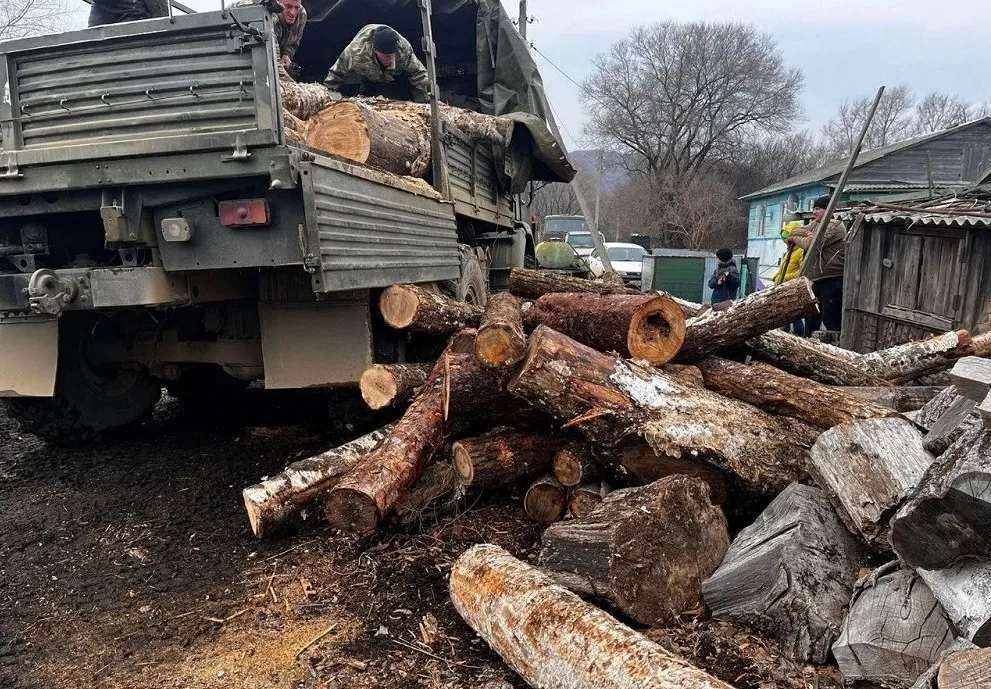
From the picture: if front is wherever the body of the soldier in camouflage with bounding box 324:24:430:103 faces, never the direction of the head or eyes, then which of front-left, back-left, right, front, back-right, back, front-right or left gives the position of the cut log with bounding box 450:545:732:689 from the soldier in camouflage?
front

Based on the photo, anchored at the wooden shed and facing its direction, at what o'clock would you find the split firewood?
The split firewood is roughly at 12 o'clock from the wooden shed.

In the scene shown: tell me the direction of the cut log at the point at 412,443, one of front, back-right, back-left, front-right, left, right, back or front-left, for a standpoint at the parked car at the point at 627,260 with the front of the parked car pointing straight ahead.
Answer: front

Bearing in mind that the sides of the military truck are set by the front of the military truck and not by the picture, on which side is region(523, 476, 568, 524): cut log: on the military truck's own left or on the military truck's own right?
on the military truck's own right

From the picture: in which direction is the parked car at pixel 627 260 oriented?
toward the camera

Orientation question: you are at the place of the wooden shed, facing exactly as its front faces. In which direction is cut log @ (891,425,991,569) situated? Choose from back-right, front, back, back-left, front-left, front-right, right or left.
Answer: front

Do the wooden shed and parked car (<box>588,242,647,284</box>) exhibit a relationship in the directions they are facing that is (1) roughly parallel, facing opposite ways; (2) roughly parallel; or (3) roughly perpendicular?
roughly parallel

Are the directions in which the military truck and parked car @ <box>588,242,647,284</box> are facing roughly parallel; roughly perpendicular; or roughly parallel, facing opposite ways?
roughly parallel, facing opposite ways

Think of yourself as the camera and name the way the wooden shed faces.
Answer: facing the viewer

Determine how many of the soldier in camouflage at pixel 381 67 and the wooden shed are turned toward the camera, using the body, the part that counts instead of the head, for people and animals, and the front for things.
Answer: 2

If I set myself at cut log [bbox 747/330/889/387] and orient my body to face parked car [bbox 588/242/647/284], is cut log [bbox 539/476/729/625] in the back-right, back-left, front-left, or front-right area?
back-left

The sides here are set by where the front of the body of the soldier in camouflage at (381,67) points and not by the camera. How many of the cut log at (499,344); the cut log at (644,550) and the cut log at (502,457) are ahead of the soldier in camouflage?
3

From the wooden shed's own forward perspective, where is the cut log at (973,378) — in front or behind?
in front

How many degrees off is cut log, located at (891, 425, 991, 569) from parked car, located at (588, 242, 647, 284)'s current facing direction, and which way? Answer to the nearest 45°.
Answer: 0° — it already faces it

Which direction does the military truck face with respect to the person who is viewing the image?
facing away from the viewer and to the right of the viewer

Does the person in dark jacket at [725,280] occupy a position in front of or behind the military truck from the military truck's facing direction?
in front
